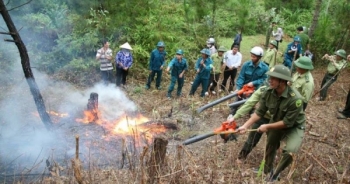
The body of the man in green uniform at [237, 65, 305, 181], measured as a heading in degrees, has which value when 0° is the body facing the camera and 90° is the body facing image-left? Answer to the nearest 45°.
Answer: approximately 45°

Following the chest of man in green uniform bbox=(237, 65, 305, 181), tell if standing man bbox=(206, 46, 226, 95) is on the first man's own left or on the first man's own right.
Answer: on the first man's own right

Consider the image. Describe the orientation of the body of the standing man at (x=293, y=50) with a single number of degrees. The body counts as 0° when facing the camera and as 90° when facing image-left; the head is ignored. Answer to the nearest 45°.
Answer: approximately 45°

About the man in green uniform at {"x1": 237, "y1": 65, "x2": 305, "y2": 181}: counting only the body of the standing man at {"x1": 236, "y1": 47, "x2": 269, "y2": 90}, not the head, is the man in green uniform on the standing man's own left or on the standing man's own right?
on the standing man's own left
